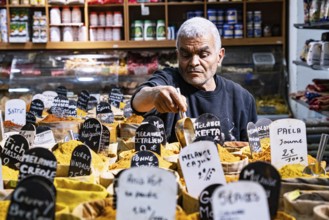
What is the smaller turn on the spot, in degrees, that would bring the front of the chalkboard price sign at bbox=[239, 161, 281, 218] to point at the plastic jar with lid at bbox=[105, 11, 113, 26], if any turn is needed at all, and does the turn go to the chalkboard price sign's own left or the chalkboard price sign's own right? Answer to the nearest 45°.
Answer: approximately 180°

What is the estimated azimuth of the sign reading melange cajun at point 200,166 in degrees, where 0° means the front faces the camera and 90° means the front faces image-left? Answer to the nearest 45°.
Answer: approximately 0°

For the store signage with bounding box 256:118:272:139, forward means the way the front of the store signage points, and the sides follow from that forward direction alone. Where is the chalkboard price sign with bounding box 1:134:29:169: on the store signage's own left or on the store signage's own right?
on the store signage's own right

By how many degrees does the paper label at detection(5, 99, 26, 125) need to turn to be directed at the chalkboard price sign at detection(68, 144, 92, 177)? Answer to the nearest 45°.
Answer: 0° — it already faces it

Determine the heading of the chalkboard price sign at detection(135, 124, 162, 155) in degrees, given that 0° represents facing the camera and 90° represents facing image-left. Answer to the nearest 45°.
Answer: approximately 0°

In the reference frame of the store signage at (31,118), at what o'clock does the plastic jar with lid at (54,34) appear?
The plastic jar with lid is roughly at 6 o'clock from the store signage.

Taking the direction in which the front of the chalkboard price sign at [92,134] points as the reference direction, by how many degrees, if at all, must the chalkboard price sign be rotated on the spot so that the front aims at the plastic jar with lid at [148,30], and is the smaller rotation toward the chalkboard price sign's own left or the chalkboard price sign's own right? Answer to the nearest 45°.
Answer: approximately 180°
